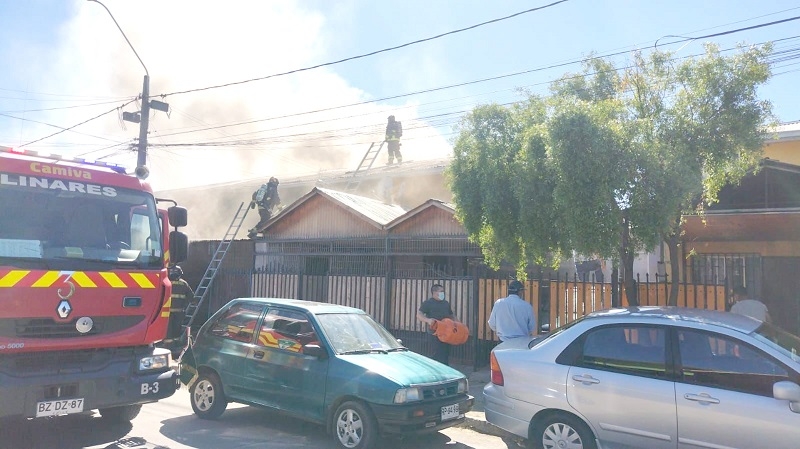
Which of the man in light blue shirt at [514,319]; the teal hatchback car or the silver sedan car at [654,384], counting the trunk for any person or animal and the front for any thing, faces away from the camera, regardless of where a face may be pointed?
the man in light blue shirt

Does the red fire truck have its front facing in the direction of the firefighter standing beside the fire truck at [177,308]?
no

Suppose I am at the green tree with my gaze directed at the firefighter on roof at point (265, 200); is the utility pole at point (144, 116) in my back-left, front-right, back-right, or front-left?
front-left

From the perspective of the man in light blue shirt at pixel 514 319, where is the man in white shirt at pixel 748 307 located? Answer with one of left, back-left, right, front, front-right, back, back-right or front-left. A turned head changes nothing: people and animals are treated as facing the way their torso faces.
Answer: right

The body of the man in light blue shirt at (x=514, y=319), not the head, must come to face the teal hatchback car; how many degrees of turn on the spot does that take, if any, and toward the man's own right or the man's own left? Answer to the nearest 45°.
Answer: approximately 135° to the man's own left

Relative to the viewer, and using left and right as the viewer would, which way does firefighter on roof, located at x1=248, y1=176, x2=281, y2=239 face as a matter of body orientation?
facing away from the viewer and to the right of the viewer

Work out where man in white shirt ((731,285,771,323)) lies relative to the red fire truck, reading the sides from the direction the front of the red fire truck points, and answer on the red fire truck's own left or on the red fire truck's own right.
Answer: on the red fire truck's own left

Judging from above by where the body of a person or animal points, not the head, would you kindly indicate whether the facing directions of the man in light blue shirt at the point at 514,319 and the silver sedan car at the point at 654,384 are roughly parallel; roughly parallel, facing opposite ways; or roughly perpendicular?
roughly perpendicular

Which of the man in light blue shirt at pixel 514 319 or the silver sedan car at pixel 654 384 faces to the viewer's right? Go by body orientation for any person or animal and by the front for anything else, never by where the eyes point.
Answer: the silver sedan car

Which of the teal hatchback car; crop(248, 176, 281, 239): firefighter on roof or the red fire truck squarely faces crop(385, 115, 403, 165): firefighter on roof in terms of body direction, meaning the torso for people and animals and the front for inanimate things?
crop(248, 176, 281, 239): firefighter on roof

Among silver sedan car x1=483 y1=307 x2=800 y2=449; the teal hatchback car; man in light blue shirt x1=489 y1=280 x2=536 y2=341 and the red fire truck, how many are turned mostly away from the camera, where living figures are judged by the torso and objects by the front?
1

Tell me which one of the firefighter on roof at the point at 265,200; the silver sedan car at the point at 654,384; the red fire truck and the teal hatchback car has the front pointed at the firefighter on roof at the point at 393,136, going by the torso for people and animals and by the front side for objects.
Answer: the firefighter on roof at the point at 265,200

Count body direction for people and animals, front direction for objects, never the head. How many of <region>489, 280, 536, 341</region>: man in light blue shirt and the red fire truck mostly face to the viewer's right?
0

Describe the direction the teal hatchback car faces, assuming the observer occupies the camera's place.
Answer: facing the viewer and to the right of the viewer

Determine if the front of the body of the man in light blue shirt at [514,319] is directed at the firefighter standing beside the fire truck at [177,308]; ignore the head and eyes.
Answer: no

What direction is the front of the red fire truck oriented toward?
toward the camera

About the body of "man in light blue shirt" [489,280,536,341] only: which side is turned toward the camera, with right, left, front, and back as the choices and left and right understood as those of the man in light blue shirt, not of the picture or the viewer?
back

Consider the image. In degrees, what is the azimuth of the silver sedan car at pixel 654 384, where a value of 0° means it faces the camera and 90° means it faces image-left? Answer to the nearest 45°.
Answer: approximately 270°

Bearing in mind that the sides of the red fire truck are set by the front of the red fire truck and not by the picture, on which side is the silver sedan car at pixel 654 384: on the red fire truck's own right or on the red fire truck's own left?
on the red fire truck's own left
